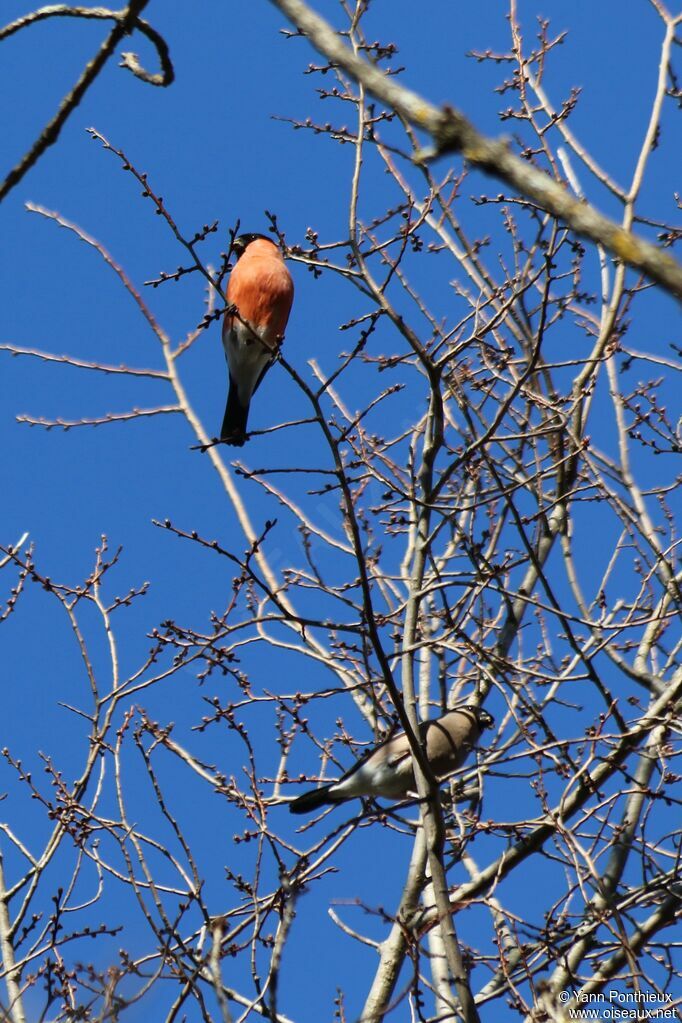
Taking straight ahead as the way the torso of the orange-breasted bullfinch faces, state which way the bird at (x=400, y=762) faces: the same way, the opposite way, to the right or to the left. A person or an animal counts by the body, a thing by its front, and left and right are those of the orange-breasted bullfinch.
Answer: to the left

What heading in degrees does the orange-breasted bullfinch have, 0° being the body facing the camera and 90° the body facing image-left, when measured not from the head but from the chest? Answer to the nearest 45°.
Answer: approximately 0°

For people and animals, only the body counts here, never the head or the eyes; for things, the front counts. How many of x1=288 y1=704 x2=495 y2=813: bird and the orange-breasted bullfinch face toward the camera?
1

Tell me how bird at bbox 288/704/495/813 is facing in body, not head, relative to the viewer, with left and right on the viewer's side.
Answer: facing to the right of the viewer

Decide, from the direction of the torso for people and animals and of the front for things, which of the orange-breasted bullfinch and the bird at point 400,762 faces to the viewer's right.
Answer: the bird
